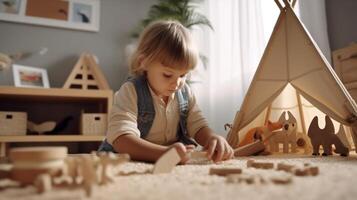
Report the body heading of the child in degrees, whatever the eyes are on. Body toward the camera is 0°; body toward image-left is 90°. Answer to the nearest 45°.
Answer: approximately 315°

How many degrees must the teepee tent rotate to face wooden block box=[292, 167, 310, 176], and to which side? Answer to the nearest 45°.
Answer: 0° — it already faces it

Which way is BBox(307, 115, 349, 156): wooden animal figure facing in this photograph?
to the viewer's left

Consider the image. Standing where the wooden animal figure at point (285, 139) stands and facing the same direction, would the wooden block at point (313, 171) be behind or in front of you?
in front

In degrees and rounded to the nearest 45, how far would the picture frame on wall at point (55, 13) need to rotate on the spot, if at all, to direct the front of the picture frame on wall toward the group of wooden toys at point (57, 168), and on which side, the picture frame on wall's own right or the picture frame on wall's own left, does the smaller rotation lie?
approximately 45° to the picture frame on wall's own right

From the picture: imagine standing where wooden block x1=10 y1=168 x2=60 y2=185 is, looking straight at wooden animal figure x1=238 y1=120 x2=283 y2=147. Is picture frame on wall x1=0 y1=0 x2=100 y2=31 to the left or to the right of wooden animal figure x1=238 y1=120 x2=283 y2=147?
left

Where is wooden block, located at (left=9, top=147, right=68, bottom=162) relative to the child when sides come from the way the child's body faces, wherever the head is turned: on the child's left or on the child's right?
on the child's right

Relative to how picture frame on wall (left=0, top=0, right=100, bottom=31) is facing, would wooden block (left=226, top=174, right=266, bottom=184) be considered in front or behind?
in front

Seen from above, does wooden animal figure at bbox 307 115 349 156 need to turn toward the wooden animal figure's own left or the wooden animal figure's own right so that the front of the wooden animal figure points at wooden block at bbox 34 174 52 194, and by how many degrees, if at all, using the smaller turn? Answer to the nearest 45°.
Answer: approximately 90° to the wooden animal figure's own left
